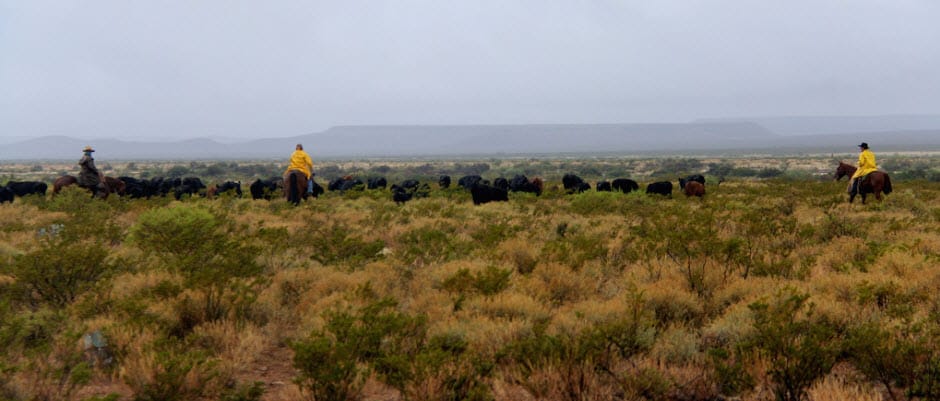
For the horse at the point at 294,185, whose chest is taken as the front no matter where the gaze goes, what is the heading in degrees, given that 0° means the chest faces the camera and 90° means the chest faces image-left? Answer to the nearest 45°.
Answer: approximately 180°

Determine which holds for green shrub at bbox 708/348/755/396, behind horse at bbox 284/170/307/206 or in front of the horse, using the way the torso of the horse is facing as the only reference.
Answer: behind

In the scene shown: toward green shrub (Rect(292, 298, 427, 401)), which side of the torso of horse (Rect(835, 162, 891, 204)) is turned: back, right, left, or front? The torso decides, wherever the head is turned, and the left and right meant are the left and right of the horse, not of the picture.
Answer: left

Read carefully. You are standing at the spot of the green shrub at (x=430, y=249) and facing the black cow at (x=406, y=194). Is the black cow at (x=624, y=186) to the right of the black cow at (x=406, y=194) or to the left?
right

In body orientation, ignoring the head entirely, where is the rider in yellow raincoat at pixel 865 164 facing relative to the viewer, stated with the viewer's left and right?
facing to the left of the viewer

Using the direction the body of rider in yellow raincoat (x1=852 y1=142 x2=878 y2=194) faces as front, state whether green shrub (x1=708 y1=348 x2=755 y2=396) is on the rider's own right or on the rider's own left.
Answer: on the rider's own left

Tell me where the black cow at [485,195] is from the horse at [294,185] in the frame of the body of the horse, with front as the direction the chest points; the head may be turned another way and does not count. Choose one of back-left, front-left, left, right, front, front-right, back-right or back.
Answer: right

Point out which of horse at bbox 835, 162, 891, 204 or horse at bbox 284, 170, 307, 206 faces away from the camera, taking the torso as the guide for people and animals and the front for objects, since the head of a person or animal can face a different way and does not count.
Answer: horse at bbox 284, 170, 307, 206

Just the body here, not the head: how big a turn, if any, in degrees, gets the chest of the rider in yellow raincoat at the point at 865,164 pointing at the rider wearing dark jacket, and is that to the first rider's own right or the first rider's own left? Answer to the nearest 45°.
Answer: approximately 45° to the first rider's own left

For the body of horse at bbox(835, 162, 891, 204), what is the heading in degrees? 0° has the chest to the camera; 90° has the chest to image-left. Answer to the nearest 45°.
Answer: approximately 90°

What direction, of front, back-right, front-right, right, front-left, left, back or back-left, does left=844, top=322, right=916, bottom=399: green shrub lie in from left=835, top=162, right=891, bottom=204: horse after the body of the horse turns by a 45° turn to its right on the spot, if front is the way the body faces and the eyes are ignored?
back-left

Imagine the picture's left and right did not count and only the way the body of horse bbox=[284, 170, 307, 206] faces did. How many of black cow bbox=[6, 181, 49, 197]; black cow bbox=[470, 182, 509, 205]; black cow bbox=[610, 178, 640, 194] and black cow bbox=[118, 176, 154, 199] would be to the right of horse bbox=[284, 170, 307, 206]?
2

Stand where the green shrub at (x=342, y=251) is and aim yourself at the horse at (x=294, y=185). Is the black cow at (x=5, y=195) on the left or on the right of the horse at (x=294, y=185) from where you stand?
left

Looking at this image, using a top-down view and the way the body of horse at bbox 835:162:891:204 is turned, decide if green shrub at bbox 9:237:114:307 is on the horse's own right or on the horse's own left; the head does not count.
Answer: on the horse's own left
